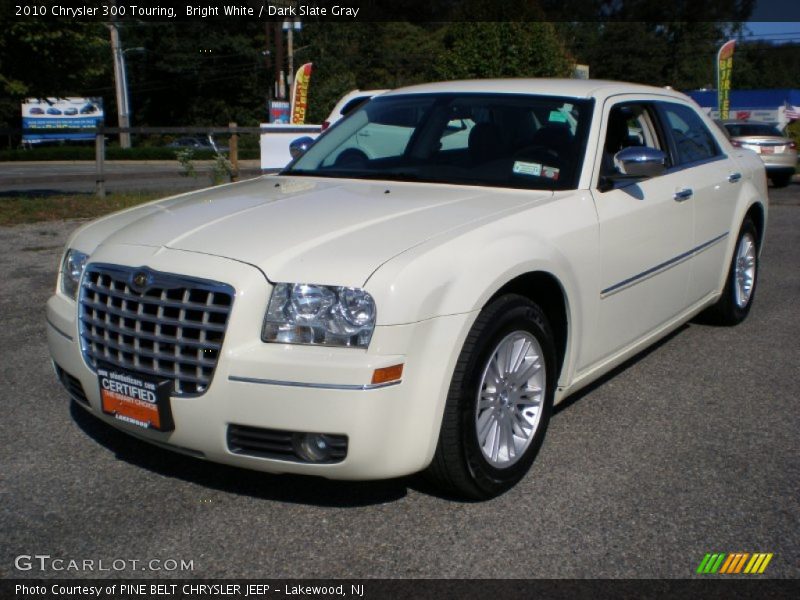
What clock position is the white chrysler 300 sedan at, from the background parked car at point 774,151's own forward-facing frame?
The white chrysler 300 sedan is roughly at 6 o'clock from the background parked car.

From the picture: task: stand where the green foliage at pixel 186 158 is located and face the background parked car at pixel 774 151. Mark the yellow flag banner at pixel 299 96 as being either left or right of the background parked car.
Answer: left

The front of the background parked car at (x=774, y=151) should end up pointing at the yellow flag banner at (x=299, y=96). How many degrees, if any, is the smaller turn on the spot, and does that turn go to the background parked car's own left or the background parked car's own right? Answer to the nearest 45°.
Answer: approximately 90° to the background parked car's own left

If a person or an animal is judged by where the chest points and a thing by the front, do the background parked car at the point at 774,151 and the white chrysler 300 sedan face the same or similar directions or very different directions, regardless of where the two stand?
very different directions

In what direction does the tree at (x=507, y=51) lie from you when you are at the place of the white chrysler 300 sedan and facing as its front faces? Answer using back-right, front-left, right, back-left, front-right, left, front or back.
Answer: back-right

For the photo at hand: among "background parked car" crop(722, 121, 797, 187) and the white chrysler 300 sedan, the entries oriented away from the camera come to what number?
1

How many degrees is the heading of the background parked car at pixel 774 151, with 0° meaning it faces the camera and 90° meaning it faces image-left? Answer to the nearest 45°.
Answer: approximately 180°

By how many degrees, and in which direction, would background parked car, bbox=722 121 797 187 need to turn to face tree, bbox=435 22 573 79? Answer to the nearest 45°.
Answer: approximately 45° to its left

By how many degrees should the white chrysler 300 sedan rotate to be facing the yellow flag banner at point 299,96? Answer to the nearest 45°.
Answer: approximately 135° to its right

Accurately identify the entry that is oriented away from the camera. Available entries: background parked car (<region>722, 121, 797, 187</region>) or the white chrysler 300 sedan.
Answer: the background parked car
